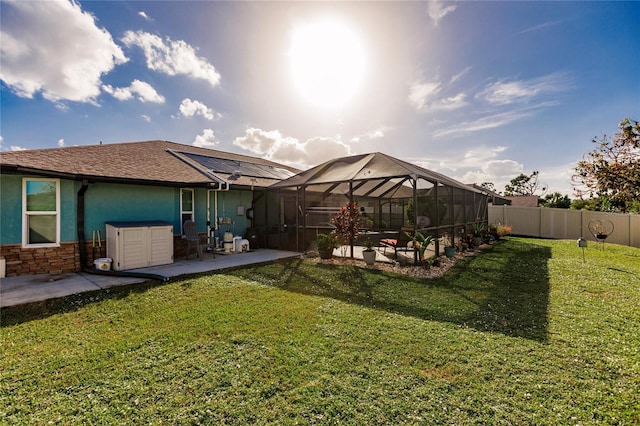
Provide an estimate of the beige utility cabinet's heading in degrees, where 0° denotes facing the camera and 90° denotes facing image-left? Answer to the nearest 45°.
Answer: approximately 315°
